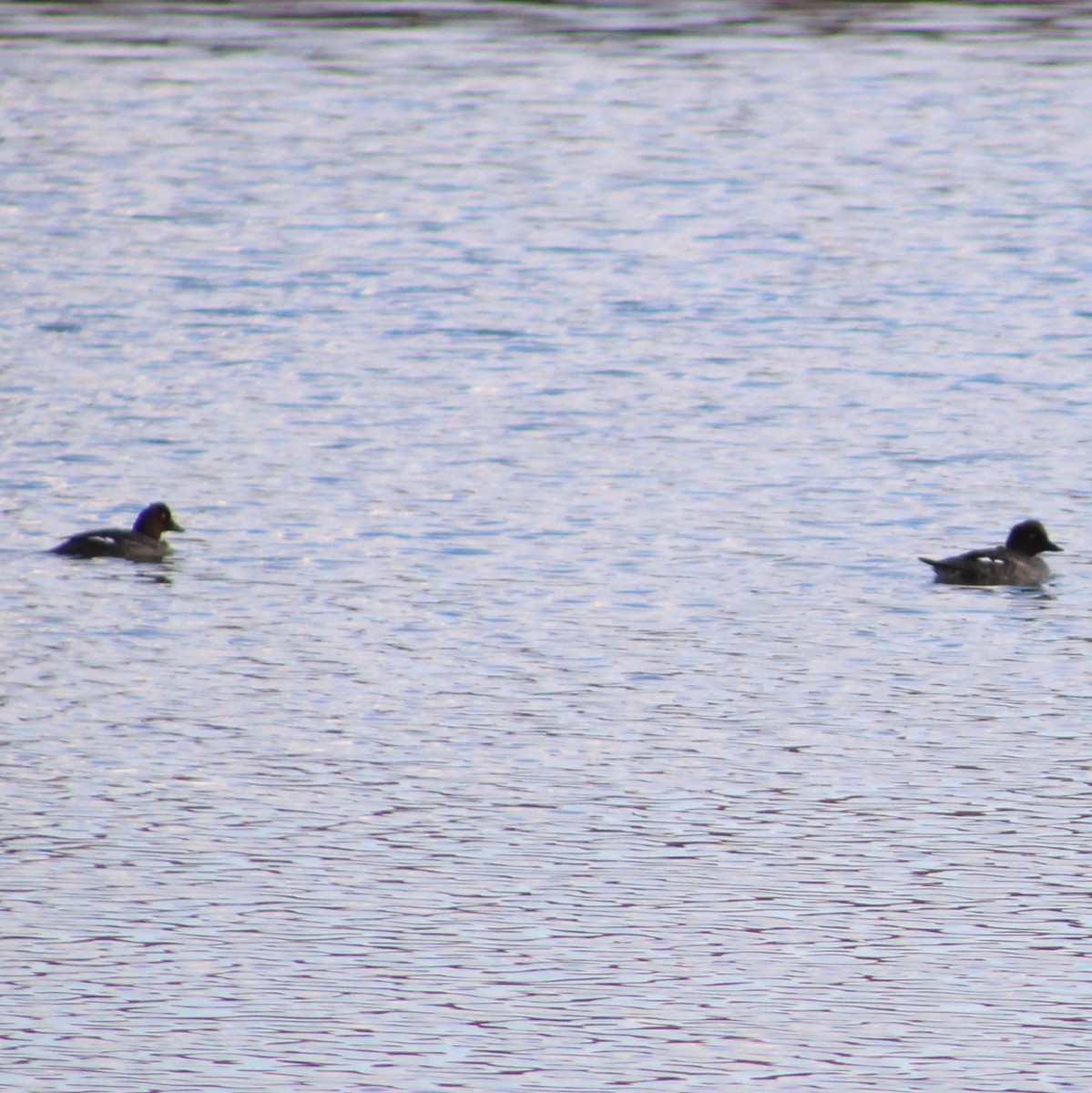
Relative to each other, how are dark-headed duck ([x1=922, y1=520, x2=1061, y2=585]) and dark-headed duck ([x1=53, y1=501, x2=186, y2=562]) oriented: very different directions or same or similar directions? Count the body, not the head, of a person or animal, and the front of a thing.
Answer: same or similar directions

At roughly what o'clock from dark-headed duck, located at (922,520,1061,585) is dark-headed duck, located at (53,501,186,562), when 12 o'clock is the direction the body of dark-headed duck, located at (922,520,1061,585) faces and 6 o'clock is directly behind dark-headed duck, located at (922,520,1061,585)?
dark-headed duck, located at (53,501,186,562) is roughly at 6 o'clock from dark-headed duck, located at (922,520,1061,585).

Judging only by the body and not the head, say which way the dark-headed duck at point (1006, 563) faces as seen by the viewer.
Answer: to the viewer's right

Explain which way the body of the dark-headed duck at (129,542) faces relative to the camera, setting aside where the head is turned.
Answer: to the viewer's right

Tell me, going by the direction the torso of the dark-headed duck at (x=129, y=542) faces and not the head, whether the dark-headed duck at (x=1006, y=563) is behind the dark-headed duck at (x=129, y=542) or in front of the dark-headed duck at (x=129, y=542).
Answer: in front

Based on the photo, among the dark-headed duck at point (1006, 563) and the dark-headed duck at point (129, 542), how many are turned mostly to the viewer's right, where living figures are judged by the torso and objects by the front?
2
